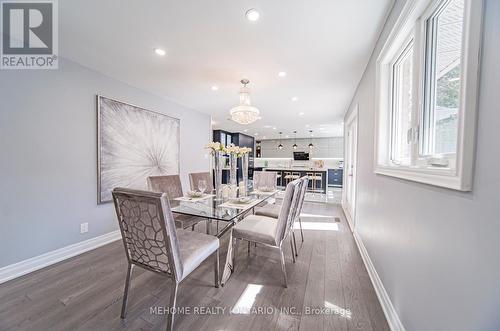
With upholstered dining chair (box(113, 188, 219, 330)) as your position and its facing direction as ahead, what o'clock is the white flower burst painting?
The white flower burst painting is roughly at 10 o'clock from the upholstered dining chair.

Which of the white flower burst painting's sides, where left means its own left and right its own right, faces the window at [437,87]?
front

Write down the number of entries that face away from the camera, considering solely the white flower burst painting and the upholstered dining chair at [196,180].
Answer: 0

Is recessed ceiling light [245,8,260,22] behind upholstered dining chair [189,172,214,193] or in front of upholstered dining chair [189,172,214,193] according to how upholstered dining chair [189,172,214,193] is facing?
in front

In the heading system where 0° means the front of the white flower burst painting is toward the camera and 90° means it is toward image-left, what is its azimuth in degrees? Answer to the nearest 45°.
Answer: approximately 315°

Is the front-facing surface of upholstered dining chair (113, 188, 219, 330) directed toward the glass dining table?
yes

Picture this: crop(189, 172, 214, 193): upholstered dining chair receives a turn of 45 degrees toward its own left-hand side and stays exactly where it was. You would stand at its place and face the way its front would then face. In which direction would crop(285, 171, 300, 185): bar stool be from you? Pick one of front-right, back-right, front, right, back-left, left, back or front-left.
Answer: front-left

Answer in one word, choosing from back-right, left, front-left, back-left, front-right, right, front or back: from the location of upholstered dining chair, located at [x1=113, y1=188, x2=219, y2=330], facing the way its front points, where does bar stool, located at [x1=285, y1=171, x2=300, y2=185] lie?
front

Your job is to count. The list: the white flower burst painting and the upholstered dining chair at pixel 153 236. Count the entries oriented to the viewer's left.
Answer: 0

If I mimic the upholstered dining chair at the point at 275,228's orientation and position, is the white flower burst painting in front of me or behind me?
in front

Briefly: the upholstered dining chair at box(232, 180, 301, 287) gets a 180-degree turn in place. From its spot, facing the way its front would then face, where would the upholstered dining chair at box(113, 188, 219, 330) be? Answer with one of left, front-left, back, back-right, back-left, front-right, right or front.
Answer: right

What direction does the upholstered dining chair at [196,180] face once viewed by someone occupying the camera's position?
facing the viewer and to the right of the viewer

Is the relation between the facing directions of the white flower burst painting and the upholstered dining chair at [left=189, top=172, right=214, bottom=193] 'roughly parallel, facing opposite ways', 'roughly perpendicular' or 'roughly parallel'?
roughly parallel
